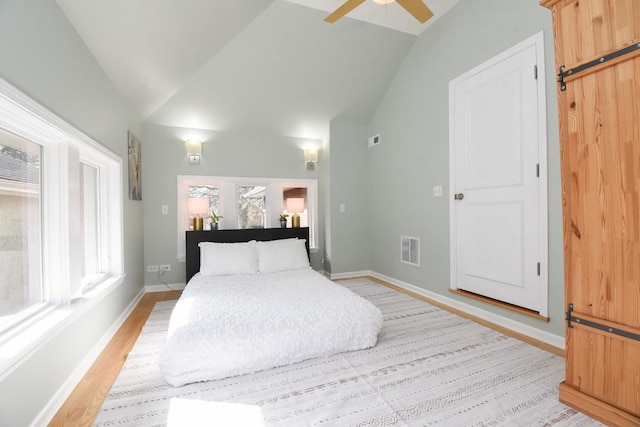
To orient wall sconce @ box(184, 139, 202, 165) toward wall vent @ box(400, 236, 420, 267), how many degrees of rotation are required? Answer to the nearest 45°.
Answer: approximately 45° to its left

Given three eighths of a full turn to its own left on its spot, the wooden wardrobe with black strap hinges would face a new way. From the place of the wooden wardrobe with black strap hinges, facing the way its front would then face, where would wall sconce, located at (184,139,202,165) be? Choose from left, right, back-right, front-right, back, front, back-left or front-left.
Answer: back

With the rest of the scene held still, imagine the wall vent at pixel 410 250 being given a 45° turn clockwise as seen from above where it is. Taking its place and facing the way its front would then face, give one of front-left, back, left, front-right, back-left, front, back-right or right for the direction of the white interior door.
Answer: back-left

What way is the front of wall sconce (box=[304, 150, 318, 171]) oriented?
toward the camera

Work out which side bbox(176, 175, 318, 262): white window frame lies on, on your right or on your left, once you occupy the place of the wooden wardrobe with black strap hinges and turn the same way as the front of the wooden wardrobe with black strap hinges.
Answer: on your right

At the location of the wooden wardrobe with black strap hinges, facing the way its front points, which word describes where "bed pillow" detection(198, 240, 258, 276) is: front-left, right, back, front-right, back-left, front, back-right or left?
front-right

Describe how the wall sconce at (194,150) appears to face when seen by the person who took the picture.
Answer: facing the viewer

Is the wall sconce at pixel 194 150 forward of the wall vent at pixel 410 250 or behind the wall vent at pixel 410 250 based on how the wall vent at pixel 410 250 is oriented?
forward

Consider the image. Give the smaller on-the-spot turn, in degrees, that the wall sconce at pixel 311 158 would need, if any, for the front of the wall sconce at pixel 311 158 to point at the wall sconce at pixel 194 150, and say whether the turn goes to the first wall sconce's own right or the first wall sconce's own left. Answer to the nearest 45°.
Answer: approximately 90° to the first wall sconce's own right

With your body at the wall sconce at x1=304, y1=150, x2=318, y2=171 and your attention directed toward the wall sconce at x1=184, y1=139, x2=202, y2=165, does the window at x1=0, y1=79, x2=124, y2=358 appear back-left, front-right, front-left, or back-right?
front-left

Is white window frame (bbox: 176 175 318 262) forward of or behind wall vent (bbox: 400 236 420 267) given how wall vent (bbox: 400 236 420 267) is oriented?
forward

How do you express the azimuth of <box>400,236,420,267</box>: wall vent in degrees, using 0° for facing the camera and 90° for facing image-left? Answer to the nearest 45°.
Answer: approximately 45°

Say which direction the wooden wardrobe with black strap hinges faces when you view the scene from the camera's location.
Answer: facing the viewer and to the left of the viewer

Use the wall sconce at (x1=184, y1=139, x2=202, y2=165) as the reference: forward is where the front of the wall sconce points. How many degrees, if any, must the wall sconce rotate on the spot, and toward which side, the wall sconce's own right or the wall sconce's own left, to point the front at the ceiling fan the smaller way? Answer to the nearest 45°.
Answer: approximately 45° to the wall sconce's own left

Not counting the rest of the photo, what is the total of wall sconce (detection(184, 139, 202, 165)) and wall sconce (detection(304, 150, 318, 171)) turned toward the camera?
2
